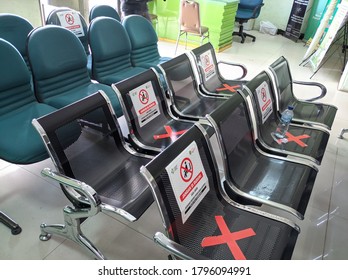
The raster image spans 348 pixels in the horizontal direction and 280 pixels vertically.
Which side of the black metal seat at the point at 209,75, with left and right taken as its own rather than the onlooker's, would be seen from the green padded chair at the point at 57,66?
right

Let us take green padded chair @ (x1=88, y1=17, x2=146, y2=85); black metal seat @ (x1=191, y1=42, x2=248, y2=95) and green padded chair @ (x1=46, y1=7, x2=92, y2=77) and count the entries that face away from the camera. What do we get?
0

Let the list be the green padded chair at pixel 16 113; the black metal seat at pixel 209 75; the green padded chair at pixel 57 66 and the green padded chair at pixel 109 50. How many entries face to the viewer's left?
0

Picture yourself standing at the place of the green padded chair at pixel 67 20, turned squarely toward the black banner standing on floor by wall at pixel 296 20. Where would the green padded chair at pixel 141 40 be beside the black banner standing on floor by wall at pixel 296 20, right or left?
right

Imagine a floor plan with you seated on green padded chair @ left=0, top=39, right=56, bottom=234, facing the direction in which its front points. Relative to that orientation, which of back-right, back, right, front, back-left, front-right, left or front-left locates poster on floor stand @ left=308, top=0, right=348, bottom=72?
front-left

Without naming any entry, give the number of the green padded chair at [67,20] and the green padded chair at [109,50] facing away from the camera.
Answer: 0

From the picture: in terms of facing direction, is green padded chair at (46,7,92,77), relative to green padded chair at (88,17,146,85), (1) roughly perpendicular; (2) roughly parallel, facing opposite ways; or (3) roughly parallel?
roughly parallel

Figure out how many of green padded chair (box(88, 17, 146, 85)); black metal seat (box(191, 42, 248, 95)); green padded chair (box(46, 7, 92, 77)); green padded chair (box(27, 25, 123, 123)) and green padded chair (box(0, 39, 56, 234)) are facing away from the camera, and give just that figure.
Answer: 0

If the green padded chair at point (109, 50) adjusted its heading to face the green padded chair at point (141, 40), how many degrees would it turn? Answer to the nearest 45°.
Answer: approximately 90° to its left

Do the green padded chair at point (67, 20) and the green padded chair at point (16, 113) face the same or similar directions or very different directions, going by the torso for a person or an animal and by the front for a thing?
same or similar directions

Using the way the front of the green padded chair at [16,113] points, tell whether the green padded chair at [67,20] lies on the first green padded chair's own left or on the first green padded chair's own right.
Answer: on the first green padded chair's own left

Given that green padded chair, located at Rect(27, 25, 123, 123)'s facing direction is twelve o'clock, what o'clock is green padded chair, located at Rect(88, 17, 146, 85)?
green padded chair, located at Rect(88, 17, 146, 85) is roughly at 9 o'clock from green padded chair, located at Rect(27, 25, 123, 123).

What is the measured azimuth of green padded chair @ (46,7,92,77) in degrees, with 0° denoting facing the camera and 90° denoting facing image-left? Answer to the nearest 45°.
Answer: approximately 315°

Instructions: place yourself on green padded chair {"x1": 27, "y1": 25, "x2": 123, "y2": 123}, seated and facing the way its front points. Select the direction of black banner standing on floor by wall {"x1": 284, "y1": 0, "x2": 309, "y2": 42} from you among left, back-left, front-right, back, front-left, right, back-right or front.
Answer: left

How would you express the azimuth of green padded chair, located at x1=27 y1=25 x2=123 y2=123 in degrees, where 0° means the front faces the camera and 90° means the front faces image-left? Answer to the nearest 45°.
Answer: approximately 315°

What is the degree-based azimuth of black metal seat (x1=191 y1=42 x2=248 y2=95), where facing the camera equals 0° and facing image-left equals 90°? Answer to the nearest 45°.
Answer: approximately 315°

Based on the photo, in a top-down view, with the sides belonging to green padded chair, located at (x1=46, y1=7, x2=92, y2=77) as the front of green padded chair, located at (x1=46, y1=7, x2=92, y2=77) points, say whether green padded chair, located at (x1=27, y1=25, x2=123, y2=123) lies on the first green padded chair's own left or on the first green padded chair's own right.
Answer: on the first green padded chair's own right

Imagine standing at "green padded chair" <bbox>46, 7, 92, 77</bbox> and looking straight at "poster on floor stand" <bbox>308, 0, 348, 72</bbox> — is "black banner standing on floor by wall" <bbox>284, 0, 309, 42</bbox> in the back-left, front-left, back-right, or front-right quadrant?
front-left

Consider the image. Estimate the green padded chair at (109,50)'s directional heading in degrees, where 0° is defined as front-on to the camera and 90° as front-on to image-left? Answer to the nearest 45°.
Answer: approximately 315°
